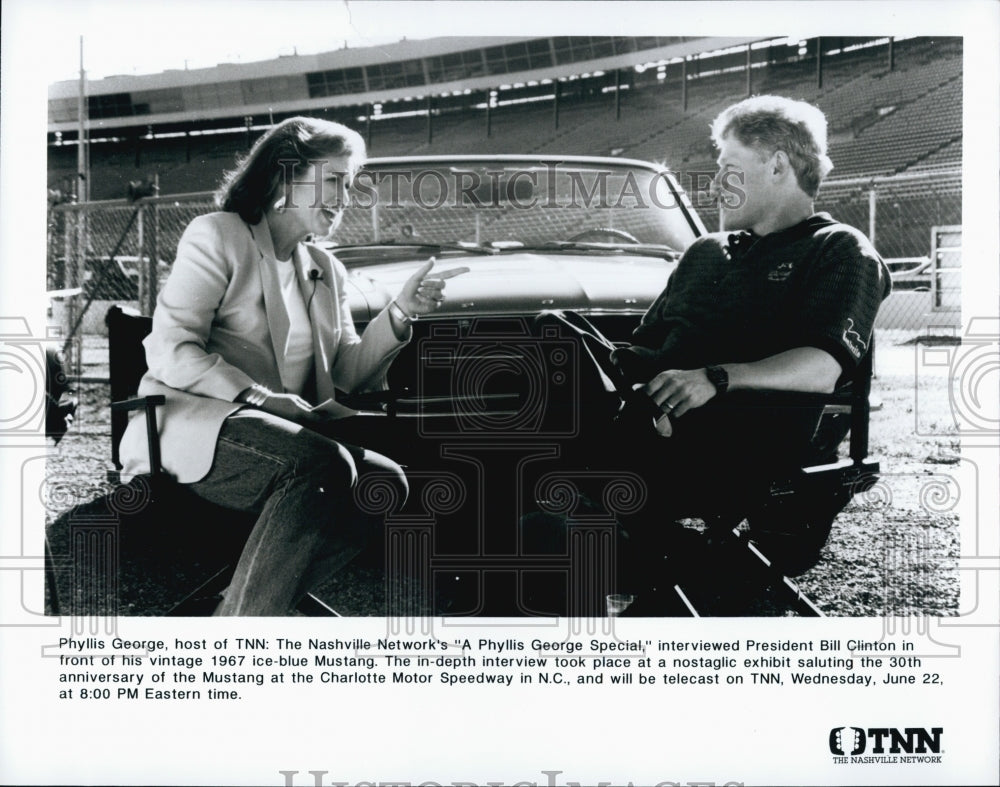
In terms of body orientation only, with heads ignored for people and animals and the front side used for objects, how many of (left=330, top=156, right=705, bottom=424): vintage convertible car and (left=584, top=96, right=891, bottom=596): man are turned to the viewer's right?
0

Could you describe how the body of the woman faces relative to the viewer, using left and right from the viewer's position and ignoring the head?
facing the viewer and to the right of the viewer

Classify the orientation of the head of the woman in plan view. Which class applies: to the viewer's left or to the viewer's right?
to the viewer's right

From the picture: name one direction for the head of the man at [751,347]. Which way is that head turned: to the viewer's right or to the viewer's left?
to the viewer's left

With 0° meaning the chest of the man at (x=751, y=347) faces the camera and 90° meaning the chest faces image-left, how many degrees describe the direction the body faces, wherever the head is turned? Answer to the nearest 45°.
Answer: approximately 45°

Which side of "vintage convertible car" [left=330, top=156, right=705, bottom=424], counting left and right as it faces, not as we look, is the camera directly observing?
front

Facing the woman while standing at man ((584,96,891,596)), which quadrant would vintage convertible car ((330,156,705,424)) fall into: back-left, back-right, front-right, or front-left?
front-right

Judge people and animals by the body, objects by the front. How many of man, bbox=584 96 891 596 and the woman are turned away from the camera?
0

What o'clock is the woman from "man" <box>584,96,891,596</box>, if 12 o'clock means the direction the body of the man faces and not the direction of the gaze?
The woman is roughly at 1 o'clock from the man.

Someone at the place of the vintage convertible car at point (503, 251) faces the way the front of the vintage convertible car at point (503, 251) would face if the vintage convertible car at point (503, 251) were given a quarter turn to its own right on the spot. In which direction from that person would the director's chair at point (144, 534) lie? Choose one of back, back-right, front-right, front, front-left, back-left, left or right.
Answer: left

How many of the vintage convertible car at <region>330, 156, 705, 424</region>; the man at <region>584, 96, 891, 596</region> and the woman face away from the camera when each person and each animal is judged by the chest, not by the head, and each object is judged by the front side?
0
